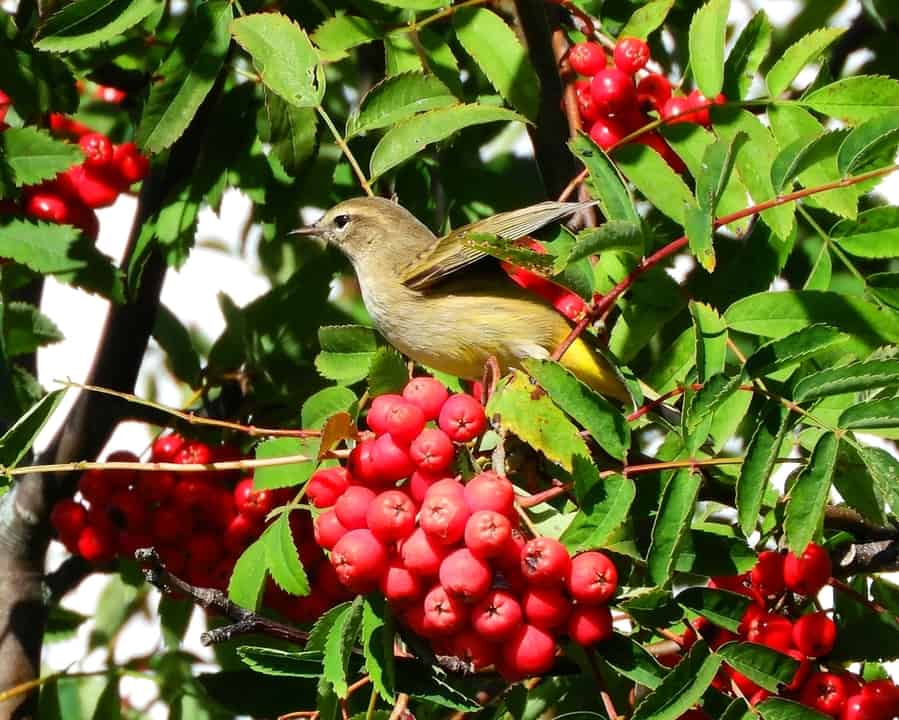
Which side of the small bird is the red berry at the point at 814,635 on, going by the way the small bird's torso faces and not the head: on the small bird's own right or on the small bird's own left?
on the small bird's own left

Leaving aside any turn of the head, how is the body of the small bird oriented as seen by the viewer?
to the viewer's left

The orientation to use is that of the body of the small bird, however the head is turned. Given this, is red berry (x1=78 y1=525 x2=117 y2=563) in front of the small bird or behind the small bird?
in front
